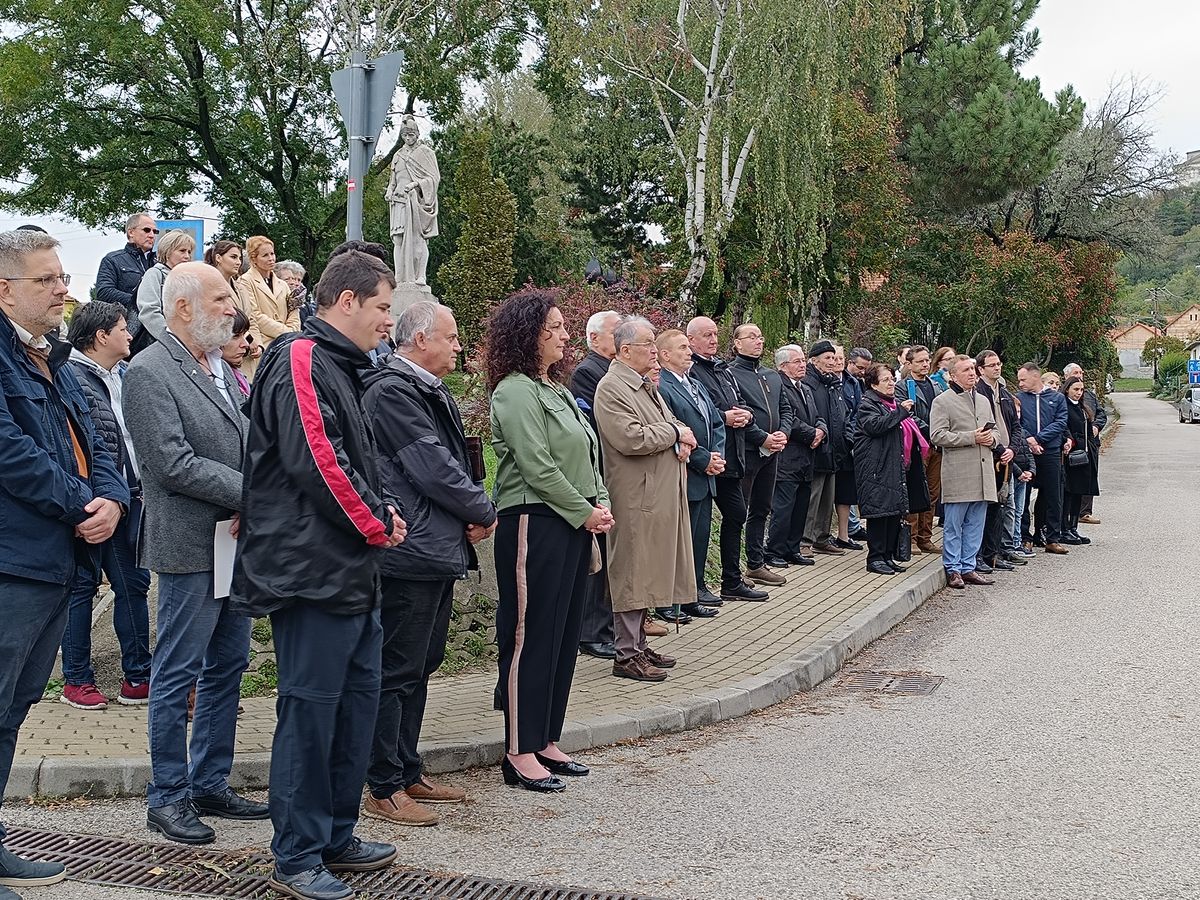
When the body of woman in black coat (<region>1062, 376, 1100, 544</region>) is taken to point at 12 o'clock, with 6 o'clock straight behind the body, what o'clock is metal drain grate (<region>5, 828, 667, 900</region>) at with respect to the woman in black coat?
The metal drain grate is roughly at 2 o'clock from the woman in black coat.

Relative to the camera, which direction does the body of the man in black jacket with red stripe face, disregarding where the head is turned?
to the viewer's right

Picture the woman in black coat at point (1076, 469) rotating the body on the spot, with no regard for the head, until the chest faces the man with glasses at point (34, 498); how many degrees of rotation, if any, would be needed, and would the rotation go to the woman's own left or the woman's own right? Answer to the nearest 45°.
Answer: approximately 45° to the woman's own right

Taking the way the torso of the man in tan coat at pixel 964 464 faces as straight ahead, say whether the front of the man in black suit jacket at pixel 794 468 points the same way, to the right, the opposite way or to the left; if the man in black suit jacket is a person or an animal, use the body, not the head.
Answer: the same way

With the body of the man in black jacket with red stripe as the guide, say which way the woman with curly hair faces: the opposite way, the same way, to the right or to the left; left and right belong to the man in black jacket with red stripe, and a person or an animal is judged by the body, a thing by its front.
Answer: the same way

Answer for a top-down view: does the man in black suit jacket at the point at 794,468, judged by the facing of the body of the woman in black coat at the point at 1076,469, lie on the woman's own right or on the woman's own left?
on the woman's own right

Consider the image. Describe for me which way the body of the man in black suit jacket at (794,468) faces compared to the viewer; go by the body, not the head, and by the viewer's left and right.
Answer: facing the viewer and to the right of the viewer

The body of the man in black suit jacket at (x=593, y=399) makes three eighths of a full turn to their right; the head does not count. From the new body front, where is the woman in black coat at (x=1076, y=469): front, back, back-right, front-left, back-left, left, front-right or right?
back

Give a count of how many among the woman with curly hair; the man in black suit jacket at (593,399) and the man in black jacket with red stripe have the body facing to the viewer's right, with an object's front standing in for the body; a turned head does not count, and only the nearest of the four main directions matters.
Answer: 3

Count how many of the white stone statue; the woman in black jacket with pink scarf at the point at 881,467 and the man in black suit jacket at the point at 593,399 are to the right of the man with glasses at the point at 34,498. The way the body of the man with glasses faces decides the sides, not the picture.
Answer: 0

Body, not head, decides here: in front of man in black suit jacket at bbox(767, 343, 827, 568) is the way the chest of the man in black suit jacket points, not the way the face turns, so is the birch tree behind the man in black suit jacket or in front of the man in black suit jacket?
behind

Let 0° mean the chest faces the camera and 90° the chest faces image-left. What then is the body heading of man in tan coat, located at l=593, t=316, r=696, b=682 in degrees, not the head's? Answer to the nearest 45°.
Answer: approximately 270°

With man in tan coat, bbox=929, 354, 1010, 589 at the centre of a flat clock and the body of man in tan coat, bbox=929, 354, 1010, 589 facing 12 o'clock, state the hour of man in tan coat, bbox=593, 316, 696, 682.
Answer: man in tan coat, bbox=593, 316, 696, 682 is roughly at 2 o'clock from man in tan coat, bbox=929, 354, 1010, 589.

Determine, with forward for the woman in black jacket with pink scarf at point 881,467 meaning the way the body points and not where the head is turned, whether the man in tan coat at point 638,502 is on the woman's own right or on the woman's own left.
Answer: on the woman's own right

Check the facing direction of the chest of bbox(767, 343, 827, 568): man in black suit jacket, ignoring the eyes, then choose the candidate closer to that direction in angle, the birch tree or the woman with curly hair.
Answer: the woman with curly hair

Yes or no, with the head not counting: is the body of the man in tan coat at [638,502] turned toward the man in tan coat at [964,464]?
no

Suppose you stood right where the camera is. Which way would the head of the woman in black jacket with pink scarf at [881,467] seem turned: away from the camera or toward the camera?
toward the camera

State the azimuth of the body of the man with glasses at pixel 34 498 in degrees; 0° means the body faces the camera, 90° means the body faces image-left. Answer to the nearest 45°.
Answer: approximately 270°

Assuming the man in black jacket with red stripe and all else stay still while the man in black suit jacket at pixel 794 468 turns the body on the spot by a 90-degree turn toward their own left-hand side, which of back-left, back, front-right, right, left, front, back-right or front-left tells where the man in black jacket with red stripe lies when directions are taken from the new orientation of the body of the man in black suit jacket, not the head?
back-right
